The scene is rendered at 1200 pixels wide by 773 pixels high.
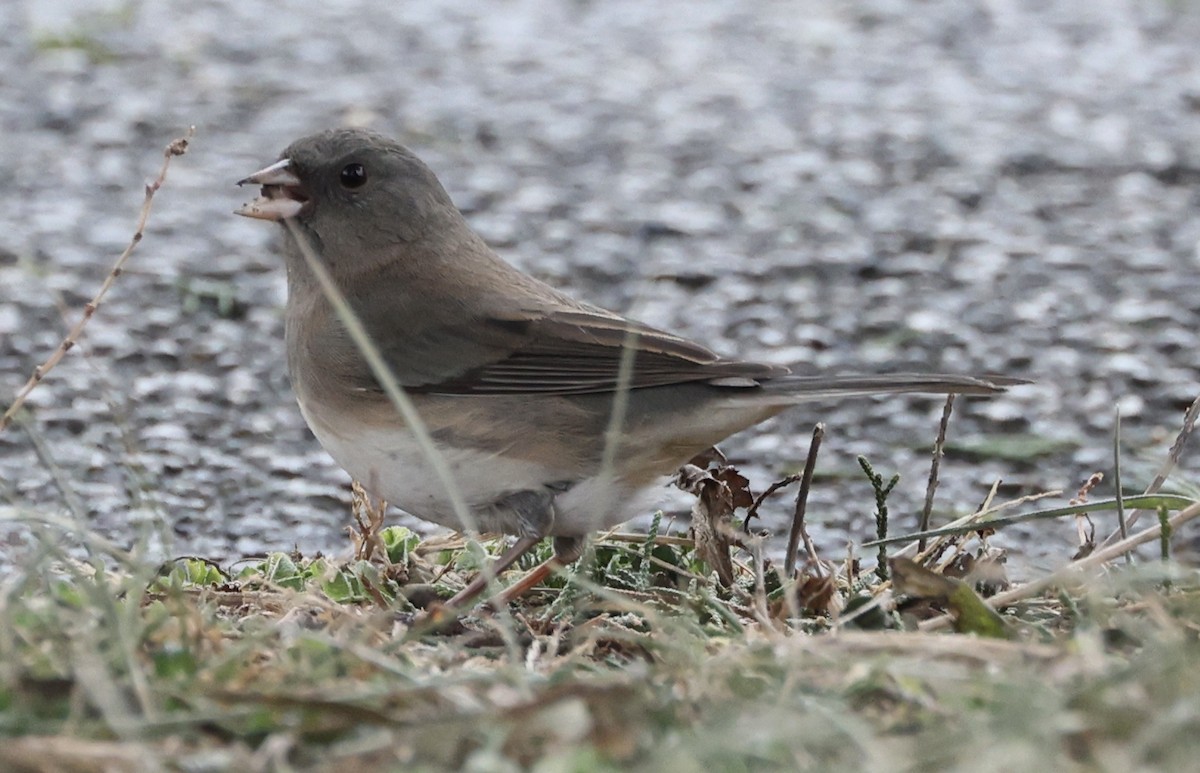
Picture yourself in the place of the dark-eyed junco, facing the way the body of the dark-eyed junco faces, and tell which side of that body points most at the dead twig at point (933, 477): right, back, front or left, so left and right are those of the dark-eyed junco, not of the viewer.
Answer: back

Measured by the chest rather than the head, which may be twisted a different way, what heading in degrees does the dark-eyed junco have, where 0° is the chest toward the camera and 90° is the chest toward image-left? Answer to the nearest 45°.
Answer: approximately 90°
